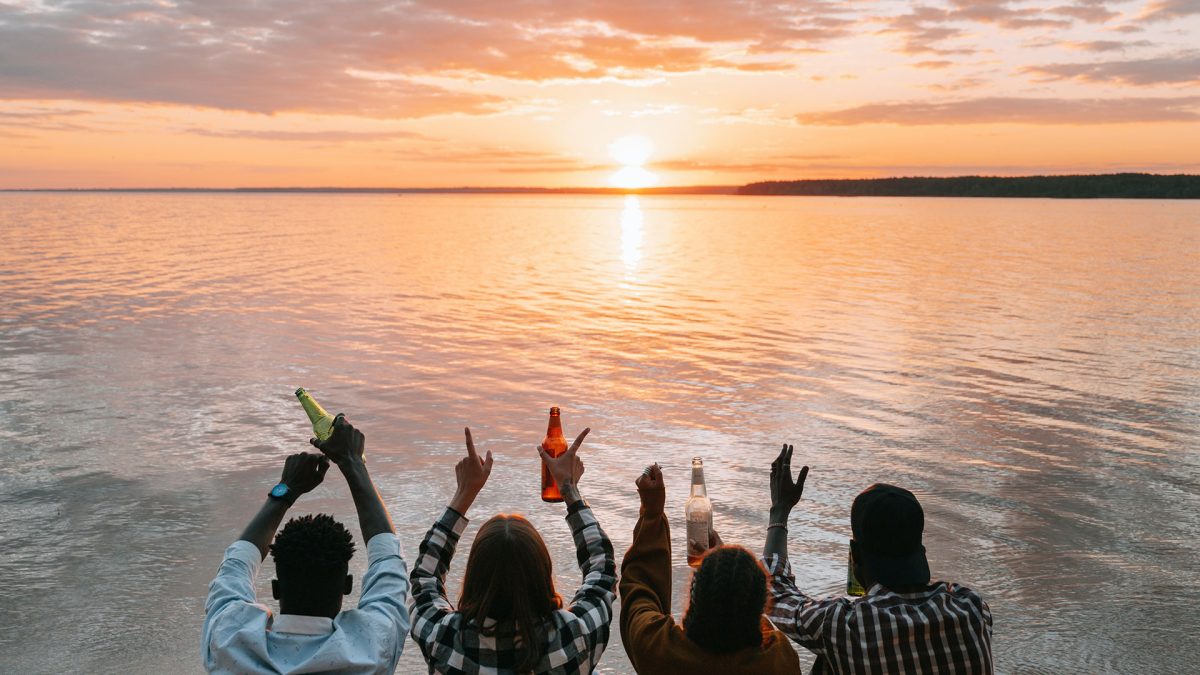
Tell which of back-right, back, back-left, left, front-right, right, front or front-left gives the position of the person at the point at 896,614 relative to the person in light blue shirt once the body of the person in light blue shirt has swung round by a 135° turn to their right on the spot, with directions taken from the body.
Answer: front-left

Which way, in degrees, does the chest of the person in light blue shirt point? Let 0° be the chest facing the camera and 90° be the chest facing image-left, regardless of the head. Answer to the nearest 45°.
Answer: approximately 180°

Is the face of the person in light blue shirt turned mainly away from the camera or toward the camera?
away from the camera

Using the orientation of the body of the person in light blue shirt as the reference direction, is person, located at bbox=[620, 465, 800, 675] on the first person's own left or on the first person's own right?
on the first person's own right
